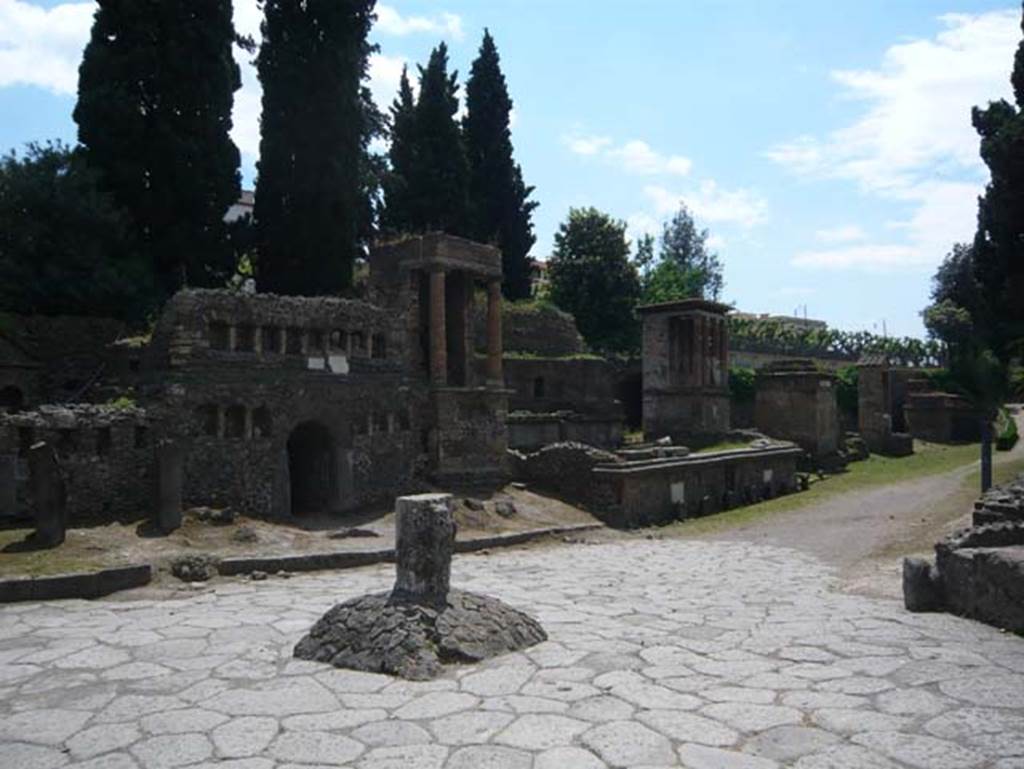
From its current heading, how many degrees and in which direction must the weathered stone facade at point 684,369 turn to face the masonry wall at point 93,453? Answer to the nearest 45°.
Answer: approximately 90° to its right

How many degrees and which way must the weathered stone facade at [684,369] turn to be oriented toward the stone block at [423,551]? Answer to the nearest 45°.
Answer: approximately 45° to its right

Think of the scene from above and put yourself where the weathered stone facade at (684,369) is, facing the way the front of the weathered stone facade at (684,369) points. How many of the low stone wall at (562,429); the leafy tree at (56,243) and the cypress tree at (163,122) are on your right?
3

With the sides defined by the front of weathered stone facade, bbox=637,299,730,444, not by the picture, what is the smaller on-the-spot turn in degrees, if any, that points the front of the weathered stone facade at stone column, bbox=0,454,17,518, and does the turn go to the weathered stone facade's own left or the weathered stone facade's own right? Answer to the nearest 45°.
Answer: approximately 90° to the weathered stone facade's own right

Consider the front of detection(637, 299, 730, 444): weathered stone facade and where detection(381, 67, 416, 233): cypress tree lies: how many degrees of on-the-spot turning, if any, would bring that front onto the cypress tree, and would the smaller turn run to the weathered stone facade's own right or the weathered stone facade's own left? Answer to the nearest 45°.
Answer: approximately 135° to the weathered stone facade's own right

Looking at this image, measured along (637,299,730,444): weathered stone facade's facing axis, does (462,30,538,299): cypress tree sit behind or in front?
behind

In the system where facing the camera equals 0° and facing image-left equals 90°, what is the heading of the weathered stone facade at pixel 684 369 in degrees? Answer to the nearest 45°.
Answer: approximately 315°

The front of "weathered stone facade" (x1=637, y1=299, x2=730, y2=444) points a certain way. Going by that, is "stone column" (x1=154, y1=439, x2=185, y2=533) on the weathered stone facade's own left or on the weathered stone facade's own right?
on the weathered stone facade's own right

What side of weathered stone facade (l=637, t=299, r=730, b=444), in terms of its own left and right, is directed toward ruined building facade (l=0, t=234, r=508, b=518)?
right

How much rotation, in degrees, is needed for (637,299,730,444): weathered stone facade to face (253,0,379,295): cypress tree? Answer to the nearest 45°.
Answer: approximately 90° to its right

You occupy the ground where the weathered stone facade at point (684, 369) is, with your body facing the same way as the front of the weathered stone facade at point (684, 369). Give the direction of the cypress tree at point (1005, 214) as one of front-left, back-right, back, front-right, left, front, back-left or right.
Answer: front-left
